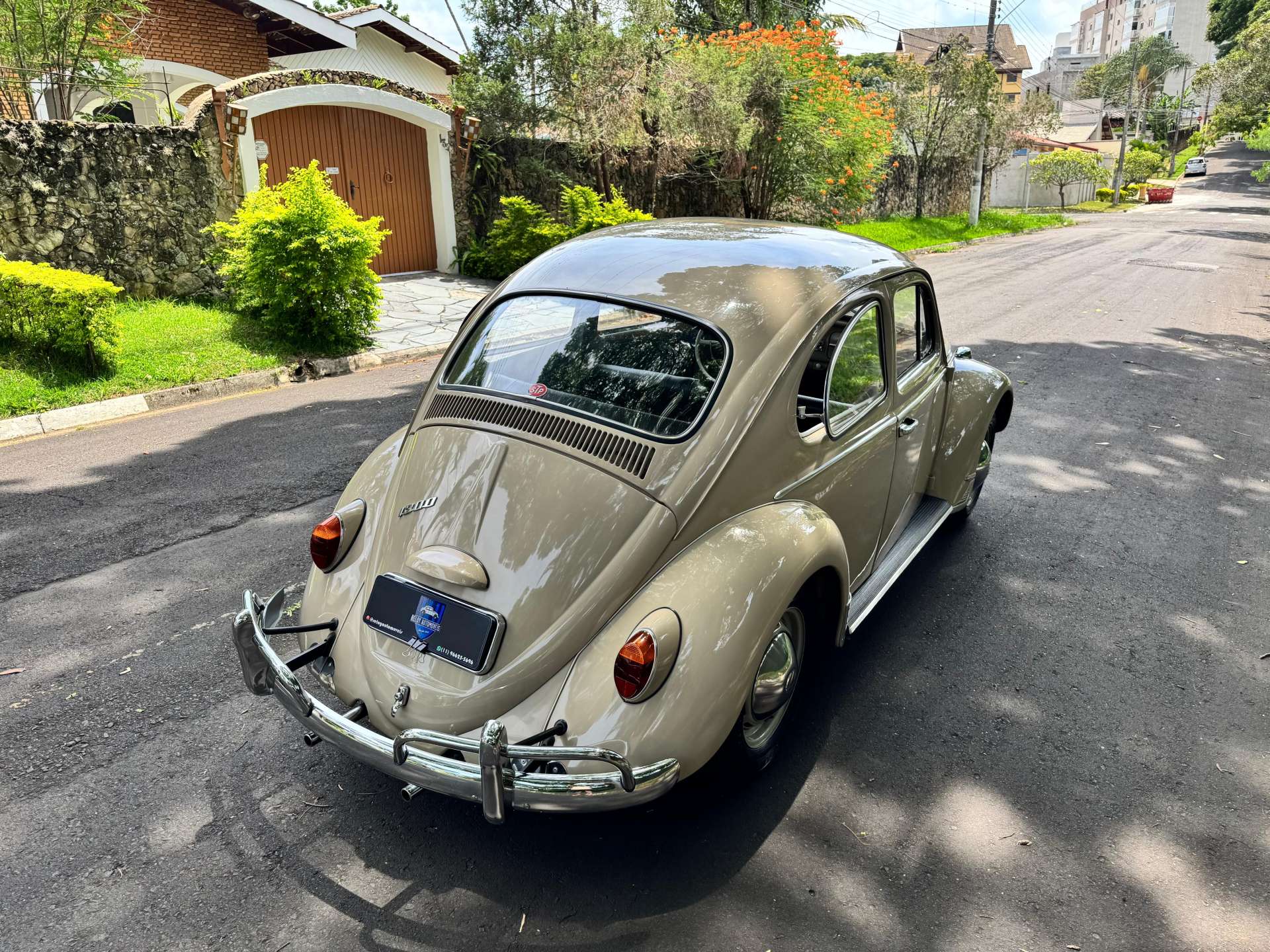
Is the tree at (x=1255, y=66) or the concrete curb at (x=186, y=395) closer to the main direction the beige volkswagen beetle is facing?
the tree

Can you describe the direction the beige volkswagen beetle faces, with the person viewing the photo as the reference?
facing away from the viewer and to the right of the viewer

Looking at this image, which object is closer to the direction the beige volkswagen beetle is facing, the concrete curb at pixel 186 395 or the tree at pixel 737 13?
the tree

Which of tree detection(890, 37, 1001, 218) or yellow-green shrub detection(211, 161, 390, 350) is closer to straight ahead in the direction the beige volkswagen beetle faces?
the tree

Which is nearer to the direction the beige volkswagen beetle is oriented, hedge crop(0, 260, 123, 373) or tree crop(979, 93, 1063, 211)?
the tree

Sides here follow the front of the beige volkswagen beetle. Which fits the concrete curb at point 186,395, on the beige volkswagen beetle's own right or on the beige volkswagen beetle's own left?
on the beige volkswagen beetle's own left

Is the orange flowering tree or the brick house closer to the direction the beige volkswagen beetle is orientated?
the orange flowering tree

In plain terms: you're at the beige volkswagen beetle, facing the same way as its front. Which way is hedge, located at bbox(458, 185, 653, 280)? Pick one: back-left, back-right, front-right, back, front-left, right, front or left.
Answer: front-left

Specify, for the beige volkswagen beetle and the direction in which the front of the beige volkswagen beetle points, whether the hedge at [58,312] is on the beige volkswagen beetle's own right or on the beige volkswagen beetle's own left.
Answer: on the beige volkswagen beetle's own left

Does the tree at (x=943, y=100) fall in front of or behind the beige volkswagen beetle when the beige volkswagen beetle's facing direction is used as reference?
in front

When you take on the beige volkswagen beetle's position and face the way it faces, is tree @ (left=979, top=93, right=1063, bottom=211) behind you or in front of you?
in front

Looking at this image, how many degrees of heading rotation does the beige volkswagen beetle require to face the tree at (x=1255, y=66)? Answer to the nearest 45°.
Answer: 0° — it already faces it

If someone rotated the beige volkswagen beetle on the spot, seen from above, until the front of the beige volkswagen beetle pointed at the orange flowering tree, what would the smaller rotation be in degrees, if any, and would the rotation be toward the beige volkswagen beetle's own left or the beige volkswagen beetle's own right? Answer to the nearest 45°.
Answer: approximately 45° to the beige volkswagen beetle's own left

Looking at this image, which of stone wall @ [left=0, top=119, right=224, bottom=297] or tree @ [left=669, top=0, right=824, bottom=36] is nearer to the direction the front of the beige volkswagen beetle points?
the tree

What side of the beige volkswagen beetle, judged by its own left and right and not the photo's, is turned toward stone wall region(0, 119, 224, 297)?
left
